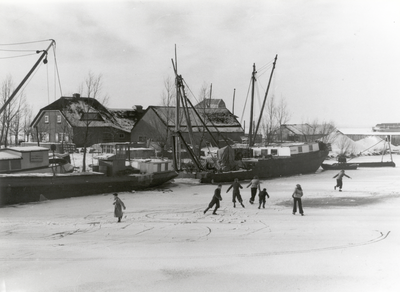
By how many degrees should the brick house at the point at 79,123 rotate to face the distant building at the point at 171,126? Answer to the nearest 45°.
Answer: approximately 135° to its left

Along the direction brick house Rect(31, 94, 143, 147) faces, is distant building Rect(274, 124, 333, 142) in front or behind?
behind

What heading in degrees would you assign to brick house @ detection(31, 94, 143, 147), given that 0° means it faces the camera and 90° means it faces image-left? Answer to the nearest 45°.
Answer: approximately 45°
